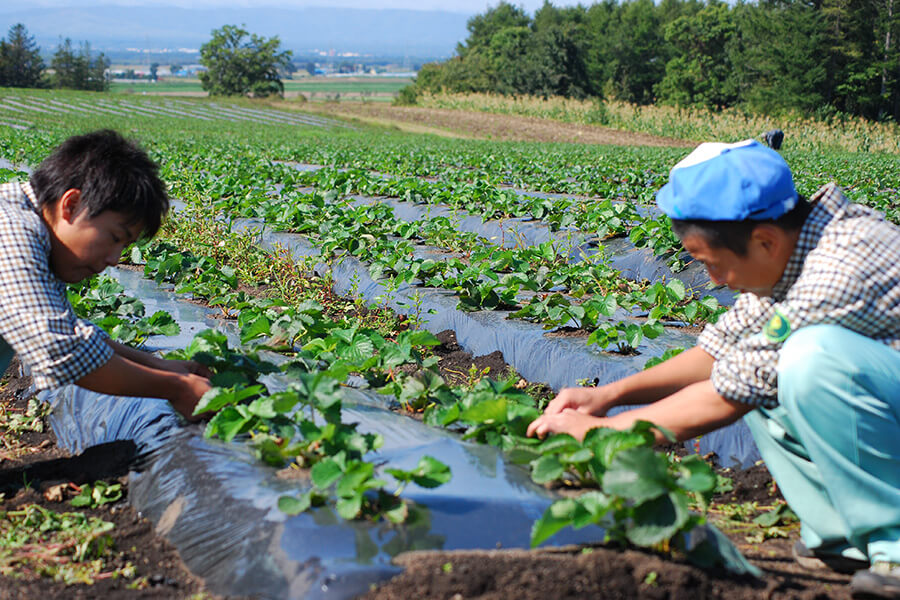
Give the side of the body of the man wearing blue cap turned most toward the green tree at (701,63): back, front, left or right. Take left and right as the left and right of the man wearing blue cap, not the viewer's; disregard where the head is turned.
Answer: right

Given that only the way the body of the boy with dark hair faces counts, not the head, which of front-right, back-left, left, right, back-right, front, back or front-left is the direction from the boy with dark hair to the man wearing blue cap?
front-right

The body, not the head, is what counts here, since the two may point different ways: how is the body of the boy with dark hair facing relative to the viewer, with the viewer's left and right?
facing to the right of the viewer

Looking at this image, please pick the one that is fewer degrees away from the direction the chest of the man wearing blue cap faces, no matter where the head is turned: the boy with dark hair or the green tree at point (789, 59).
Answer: the boy with dark hair

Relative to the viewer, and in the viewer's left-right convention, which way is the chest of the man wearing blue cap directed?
facing to the left of the viewer

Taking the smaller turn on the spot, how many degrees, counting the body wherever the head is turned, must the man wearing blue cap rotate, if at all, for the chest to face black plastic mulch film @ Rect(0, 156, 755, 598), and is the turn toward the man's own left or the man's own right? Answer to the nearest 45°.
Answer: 0° — they already face it

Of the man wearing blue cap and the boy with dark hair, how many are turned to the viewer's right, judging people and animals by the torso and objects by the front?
1

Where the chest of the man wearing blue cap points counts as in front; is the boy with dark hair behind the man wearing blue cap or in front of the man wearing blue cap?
in front
